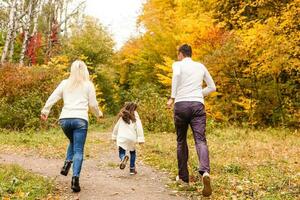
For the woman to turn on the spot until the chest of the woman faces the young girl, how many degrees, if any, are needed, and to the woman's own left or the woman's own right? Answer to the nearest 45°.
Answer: approximately 45° to the woman's own right

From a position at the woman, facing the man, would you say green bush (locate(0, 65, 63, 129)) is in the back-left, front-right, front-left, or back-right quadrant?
back-left

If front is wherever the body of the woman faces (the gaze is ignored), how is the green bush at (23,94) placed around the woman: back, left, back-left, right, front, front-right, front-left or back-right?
front

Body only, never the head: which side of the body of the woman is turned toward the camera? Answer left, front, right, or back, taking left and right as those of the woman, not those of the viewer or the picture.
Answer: back

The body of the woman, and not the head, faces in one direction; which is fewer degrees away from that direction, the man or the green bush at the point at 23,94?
the green bush

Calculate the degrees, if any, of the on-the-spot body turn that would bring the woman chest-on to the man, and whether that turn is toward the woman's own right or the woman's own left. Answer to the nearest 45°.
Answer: approximately 90° to the woman's own right

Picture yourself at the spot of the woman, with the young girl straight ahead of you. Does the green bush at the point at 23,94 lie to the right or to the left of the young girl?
left

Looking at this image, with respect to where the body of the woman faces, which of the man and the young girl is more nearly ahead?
the young girl
